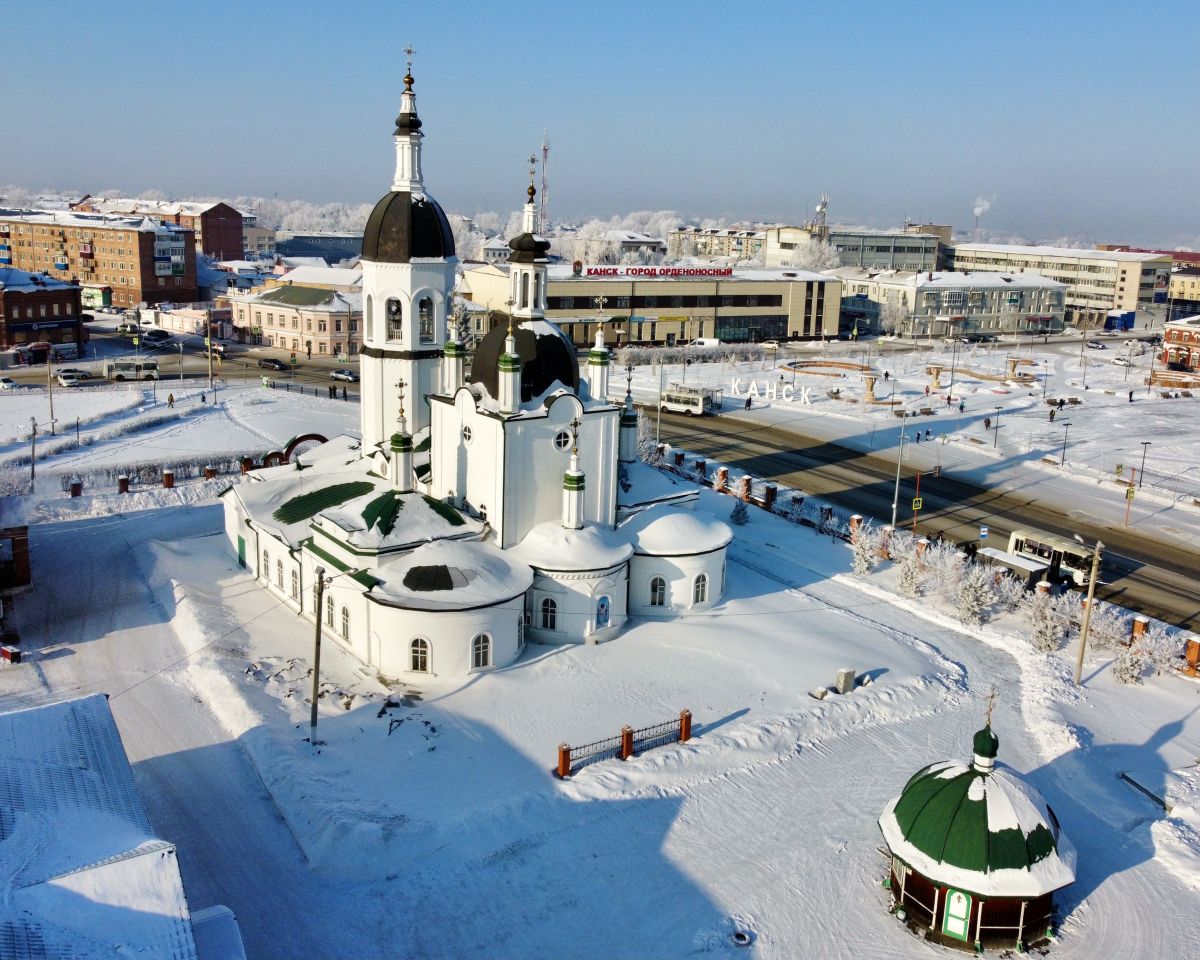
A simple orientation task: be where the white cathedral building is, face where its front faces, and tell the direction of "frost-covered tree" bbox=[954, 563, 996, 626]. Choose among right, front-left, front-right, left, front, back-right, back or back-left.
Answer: back-right

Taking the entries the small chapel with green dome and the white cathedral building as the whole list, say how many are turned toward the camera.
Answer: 1

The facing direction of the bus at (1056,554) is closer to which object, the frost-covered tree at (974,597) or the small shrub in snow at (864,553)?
the frost-covered tree

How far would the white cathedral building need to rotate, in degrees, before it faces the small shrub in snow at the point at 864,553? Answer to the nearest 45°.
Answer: approximately 135° to its right

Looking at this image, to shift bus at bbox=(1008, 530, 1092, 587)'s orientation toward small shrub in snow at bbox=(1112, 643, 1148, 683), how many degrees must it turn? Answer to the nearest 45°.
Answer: approximately 45° to its right

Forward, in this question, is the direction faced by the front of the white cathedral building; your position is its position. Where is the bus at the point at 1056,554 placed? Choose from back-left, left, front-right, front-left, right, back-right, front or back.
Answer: back-right

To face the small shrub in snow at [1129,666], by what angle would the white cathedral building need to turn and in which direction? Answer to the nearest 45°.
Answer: approximately 135° to its right

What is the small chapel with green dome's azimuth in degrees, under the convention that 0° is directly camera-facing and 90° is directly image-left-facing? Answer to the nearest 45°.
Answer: approximately 0°

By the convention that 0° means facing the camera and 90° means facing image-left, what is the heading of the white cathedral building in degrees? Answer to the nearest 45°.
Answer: approximately 135°

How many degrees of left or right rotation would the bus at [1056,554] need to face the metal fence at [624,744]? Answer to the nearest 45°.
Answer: approximately 90° to its right
